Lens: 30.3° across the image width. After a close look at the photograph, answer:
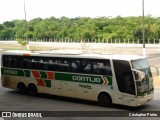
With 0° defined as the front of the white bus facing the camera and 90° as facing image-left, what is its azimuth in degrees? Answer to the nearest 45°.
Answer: approximately 315°
